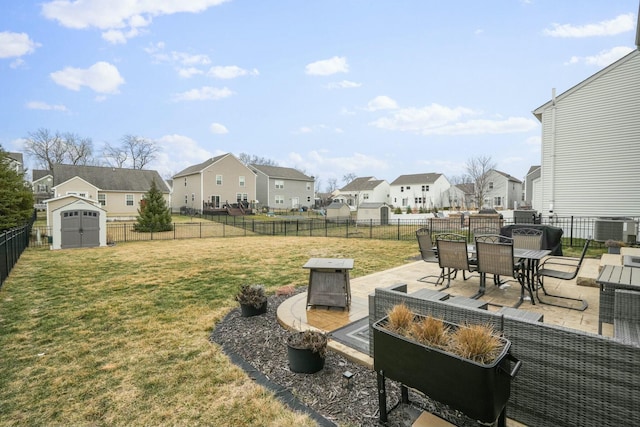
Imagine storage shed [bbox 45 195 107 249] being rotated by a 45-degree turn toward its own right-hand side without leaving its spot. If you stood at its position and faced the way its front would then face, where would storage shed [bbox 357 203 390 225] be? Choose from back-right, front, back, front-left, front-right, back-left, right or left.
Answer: back-left

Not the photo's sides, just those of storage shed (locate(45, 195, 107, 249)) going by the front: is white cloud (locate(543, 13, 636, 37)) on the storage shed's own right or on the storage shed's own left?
on the storage shed's own left

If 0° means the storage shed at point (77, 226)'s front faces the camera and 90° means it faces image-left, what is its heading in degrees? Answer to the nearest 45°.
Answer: approximately 0°

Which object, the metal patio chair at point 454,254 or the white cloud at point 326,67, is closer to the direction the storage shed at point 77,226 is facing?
the metal patio chair

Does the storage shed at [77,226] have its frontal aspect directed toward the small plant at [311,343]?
yes

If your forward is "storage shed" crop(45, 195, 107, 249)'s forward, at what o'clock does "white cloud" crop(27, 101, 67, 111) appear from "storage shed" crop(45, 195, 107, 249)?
The white cloud is roughly at 6 o'clock from the storage shed.

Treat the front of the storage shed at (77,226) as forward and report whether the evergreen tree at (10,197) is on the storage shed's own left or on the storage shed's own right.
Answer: on the storage shed's own right

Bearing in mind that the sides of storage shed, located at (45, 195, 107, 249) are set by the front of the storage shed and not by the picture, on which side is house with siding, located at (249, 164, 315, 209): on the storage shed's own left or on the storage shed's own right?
on the storage shed's own left

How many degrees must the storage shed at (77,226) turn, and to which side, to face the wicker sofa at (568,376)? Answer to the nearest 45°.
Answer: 0° — it already faces it

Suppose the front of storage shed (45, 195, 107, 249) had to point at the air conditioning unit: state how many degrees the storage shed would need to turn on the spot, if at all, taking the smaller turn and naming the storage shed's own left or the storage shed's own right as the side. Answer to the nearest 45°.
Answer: approximately 45° to the storage shed's own left

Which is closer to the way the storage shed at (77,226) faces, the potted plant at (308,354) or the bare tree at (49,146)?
the potted plant

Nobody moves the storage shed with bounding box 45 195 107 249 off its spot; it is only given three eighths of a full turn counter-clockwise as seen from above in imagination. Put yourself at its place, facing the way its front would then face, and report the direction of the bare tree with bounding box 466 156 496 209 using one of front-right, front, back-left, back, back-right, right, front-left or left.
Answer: front-right

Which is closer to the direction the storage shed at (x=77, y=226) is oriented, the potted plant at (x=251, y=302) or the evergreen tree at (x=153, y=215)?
the potted plant
